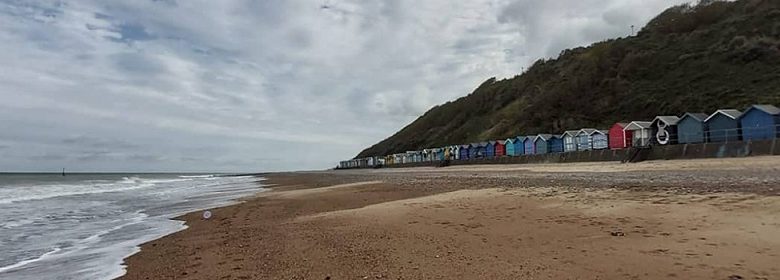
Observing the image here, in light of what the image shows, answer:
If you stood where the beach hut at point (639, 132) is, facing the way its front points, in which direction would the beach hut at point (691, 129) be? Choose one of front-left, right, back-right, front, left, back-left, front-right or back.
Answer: left

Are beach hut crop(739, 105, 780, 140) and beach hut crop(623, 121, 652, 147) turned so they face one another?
no

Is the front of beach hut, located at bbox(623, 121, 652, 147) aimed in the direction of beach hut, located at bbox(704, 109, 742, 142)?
no

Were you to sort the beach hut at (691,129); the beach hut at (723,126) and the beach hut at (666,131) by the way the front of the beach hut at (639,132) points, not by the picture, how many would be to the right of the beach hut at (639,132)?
0

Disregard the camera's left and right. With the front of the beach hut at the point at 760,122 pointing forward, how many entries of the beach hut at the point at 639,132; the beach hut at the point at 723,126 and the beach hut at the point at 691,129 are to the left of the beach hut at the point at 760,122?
0

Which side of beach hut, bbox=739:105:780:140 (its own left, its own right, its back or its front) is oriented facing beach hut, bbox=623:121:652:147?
right

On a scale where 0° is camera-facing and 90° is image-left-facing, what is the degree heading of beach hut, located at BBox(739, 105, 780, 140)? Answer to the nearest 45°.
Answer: approximately 45°

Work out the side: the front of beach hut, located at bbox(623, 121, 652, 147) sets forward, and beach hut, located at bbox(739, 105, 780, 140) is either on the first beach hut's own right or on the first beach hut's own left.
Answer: on the first beach hut's own left

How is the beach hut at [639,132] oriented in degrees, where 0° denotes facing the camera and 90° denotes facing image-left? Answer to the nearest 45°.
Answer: approximately 45°

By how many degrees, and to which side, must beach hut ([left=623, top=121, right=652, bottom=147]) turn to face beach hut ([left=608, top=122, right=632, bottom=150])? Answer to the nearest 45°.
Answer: approximately 90° to its right

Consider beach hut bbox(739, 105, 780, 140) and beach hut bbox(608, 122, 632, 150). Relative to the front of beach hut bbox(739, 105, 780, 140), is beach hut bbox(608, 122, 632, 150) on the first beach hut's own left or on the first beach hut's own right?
on the first beach hut's own right

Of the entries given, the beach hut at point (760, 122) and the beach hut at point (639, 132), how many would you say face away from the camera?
0

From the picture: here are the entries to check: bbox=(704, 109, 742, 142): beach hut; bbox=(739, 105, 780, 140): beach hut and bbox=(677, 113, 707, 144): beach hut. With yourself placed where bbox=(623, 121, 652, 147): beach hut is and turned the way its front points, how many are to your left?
3

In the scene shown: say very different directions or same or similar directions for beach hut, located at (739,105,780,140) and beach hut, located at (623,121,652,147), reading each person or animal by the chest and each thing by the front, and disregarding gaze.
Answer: same or similar directions

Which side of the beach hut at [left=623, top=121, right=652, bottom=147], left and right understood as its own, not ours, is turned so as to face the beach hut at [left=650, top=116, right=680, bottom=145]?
left

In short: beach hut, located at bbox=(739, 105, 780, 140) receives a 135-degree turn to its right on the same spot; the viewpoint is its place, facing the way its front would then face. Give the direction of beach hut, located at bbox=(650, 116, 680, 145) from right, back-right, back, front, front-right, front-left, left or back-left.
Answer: front-left

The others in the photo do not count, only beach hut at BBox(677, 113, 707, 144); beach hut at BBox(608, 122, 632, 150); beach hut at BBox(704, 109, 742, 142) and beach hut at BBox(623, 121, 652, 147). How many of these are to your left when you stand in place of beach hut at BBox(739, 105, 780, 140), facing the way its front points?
0
